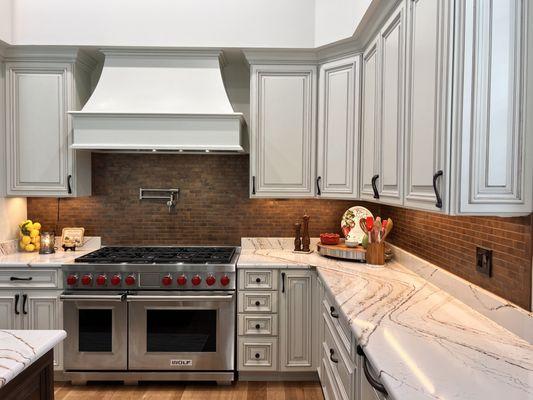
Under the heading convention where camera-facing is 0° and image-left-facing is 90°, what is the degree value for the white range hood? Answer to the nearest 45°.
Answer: approximately 0°

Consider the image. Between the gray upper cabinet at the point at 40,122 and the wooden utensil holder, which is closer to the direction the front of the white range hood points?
the wooden utensil holder

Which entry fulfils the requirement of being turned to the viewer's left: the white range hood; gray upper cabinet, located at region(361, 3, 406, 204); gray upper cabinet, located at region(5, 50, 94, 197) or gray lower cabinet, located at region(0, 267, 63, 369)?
gray upper cabinet, located at region(361, 3, 406, 204)

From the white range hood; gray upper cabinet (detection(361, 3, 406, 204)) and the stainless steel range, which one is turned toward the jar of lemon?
the gray upper cabinet

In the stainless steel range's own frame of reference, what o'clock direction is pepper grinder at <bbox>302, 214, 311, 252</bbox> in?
The pepper grinder is roughly at 9 o'clock from the stainless steel range.

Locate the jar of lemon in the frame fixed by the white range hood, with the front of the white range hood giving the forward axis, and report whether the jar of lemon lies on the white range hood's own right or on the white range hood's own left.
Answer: on the white range hood's own right

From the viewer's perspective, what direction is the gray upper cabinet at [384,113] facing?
to the viewer's left

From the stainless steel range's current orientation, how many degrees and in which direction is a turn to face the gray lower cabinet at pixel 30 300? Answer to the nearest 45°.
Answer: approximately 90° to its right
